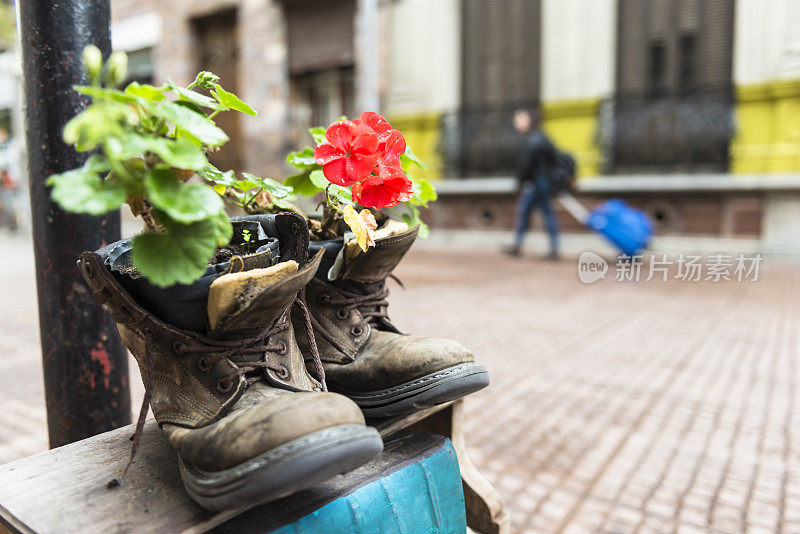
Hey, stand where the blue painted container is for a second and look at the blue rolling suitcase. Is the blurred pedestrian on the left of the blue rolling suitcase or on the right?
left

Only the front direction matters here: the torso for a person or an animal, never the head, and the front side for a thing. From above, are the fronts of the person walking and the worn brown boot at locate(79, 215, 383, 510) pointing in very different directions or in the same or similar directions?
very different directions

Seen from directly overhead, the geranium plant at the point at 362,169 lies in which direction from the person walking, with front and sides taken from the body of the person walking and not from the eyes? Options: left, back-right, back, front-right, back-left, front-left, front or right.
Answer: left

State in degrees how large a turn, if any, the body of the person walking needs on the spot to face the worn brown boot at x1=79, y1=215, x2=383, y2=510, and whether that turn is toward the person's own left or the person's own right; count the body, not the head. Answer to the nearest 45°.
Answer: approximately 90° to the person's own left

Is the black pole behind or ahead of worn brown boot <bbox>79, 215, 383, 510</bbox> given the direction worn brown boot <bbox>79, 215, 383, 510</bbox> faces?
behind

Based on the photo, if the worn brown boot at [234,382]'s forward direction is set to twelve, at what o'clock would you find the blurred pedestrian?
The blurred pedestrian is roughly at 7 o'clock from the worn brown boot.

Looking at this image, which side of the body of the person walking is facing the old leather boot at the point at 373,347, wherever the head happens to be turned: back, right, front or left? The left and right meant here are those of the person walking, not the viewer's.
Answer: left

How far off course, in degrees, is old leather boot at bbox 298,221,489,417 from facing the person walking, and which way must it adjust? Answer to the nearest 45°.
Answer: approximately 135° to its left

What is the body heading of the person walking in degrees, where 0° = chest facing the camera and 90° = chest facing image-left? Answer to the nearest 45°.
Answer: approximately 90°

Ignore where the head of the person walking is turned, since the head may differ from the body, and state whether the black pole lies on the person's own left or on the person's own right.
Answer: on the person's own left

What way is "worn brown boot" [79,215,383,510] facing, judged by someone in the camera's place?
facing the viewer and to the right of the viewer

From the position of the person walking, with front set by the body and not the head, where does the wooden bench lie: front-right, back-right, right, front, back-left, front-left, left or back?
left
